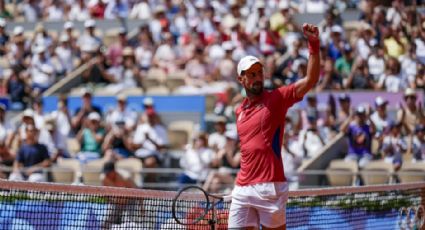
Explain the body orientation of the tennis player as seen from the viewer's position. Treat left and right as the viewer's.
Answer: facing the viewer and to the left of the viewer

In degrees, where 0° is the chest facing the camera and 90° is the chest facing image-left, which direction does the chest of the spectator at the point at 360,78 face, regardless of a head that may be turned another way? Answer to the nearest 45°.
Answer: approximately 0°

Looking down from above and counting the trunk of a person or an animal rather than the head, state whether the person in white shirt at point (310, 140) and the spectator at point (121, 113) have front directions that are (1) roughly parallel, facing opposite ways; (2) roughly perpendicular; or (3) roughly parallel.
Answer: roughly parallel

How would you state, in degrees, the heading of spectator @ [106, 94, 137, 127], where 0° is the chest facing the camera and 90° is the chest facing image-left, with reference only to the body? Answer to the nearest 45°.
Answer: approximately 0°

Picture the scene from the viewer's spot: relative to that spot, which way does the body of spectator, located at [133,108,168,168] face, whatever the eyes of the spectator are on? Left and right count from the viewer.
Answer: facing the viewer

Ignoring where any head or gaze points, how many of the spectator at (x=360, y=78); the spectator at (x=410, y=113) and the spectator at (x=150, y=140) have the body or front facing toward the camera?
3

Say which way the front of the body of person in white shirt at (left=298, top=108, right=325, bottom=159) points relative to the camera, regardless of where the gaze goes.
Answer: toward the camera

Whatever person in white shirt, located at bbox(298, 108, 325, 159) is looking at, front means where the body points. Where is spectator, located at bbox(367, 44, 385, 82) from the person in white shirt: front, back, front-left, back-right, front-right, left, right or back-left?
back-left

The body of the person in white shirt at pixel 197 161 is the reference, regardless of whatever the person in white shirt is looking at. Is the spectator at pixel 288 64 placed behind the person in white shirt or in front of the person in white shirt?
behind

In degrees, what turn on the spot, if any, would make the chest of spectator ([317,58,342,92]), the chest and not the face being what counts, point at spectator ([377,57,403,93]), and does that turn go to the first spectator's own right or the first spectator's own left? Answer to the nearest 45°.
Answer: approximately 90° to the first spectator's own left

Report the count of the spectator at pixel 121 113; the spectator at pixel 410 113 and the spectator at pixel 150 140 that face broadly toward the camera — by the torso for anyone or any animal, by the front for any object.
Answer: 3

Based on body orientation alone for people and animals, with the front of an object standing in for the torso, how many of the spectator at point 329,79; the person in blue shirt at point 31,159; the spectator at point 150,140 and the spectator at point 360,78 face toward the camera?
4

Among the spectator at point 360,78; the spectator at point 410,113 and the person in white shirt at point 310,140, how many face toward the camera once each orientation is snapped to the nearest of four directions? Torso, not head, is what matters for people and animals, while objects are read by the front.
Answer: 3

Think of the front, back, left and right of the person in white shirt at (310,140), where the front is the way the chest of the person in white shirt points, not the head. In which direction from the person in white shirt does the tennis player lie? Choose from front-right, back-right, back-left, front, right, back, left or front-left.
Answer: front
